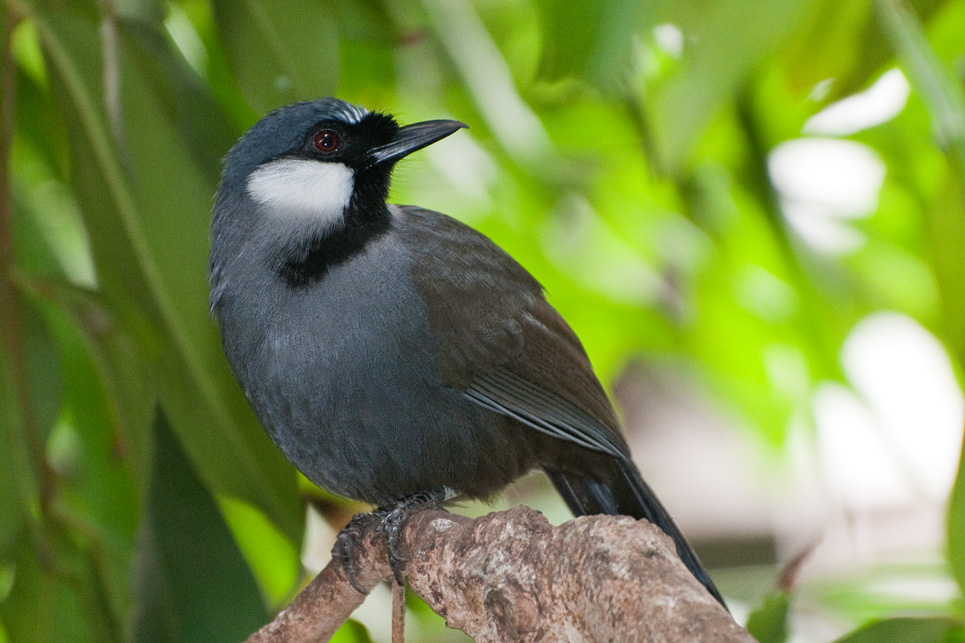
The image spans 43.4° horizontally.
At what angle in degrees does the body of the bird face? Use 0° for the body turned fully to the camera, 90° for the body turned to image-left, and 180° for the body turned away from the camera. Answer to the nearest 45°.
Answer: approximately 45°

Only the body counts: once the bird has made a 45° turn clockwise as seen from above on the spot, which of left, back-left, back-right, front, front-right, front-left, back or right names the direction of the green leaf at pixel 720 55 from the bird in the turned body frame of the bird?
right
